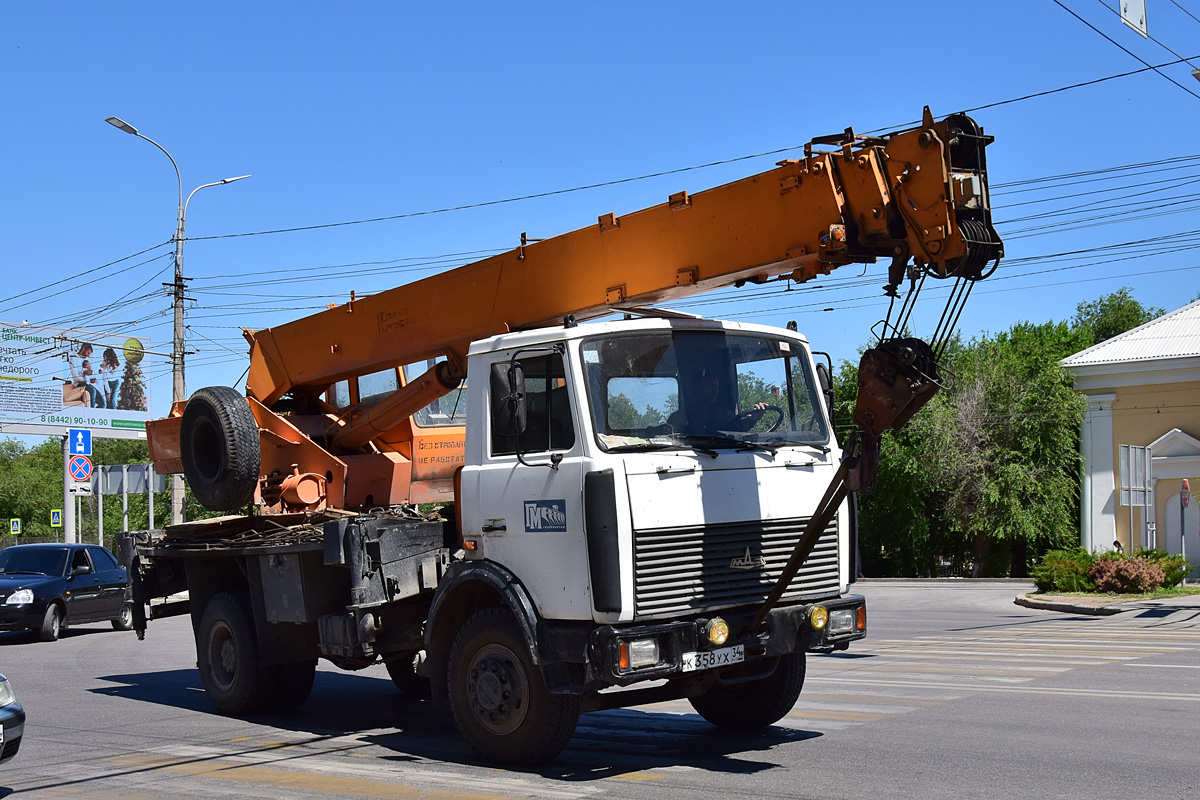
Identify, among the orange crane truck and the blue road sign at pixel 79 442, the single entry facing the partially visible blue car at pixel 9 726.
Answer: the blue road sign

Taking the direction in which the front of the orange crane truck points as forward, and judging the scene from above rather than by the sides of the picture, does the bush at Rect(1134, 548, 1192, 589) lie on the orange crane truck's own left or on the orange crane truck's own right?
on the orange crane truck's own left

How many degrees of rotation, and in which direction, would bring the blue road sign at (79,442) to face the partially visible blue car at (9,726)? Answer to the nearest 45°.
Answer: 0° — it already faces it

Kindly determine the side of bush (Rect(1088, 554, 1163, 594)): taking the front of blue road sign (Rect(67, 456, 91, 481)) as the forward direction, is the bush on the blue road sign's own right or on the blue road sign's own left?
on the blue road sign's own left

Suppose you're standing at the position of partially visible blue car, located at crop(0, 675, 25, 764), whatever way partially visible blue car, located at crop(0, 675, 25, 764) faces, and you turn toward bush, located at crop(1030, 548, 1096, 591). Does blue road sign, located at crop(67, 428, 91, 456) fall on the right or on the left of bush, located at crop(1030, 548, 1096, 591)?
left

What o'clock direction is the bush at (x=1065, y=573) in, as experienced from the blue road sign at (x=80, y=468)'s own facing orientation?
The bush is roughly at 10 o'clock from the blue road sign.

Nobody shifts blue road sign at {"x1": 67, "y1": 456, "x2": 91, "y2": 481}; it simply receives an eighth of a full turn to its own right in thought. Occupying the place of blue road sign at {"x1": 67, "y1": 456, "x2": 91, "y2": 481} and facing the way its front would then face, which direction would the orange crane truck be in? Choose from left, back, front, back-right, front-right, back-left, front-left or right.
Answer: front-left

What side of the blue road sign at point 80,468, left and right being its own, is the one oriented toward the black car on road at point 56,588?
front

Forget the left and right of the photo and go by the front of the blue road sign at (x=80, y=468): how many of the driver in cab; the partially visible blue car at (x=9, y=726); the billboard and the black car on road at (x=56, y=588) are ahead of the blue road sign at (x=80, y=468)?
3

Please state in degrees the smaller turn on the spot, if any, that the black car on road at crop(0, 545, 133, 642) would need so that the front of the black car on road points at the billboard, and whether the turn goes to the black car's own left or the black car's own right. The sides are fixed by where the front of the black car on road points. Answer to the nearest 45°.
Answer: approximately 135° to the black car's own right

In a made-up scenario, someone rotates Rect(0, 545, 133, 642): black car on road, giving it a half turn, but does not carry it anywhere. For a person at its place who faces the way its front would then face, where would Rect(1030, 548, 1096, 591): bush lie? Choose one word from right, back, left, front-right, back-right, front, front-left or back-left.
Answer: front-right

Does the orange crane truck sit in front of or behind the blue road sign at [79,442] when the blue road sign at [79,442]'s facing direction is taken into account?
in front

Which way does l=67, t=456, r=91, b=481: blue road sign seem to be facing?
toward the camera

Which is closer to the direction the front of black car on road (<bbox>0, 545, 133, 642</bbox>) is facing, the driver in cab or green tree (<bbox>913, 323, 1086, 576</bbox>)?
the driver in cab

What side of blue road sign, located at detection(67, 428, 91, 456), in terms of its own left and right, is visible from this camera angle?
front

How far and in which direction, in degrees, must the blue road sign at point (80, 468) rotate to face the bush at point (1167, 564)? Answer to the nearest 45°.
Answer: approximately 45° to its left
